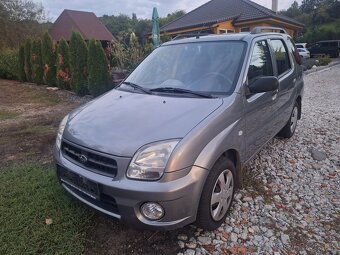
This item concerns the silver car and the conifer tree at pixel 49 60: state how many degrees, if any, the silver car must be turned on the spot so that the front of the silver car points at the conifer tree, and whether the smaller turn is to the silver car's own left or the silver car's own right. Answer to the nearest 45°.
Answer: approximately 90° to the silver car's own right

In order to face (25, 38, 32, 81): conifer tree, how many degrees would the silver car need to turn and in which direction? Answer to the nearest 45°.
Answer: approximately 90° to its right

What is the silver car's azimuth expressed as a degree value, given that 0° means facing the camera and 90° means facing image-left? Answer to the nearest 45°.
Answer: approximately 45°

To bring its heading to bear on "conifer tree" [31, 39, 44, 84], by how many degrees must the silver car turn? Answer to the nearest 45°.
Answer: approximately 90° to its right

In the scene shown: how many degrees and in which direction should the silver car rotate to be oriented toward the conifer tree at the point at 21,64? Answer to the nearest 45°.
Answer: approximately 90° to its right

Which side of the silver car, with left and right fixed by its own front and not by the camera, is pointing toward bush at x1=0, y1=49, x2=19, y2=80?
right

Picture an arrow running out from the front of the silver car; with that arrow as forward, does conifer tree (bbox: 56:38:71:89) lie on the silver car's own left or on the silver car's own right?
on the silver car's own right
